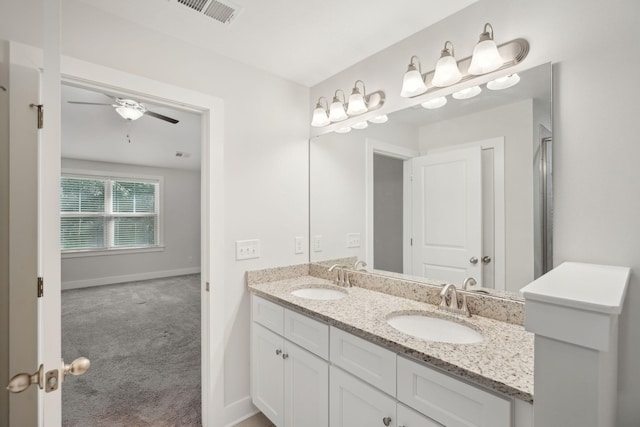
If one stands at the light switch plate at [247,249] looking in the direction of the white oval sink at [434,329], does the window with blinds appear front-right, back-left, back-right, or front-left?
back-left

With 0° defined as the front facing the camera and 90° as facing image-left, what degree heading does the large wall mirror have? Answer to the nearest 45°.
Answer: approximately 45°

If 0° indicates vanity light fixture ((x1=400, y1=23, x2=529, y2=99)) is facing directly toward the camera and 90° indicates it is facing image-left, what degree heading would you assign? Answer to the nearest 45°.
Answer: approximately 45°

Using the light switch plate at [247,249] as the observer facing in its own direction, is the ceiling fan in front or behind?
behind

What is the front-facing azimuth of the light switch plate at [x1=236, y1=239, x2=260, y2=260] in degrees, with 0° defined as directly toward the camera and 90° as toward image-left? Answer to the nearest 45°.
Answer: approximately 315°

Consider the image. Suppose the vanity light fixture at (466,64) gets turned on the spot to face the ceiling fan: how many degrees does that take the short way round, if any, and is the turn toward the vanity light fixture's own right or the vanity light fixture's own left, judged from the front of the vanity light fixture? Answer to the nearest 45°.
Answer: approximately 45° to the vanity light fixture's own right

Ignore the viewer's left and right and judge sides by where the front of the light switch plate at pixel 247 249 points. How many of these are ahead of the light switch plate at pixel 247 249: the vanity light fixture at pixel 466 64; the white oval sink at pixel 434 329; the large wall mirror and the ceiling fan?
3

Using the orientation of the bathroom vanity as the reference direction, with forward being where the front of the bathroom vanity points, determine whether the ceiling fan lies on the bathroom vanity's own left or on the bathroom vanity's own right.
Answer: on the bathroom vanity's own right
